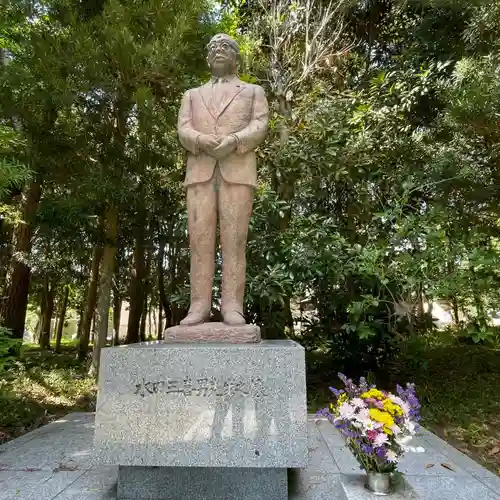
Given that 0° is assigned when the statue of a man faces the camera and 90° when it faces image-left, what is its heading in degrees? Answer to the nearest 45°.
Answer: approximately 0°

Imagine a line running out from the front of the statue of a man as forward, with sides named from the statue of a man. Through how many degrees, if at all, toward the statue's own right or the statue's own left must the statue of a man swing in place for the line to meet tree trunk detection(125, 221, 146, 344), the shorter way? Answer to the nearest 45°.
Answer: approximately 180°

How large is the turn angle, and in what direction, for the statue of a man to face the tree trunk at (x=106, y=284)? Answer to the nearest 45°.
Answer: approximately 135° to its right

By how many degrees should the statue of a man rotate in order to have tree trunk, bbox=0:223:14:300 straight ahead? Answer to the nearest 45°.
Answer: approximately 135° to its right

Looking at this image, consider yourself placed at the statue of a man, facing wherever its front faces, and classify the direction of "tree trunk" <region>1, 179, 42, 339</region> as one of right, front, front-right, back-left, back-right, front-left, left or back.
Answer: back-right

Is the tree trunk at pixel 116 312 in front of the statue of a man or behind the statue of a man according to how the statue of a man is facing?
behind
